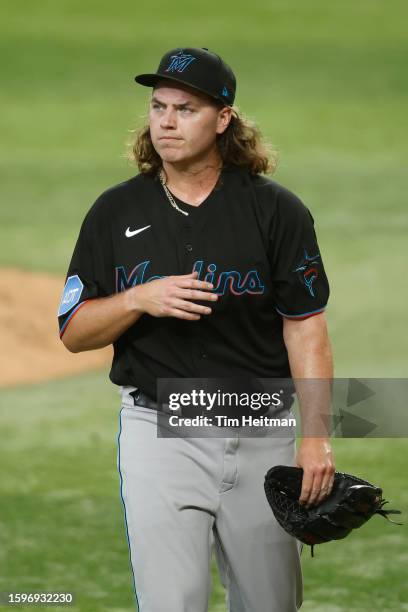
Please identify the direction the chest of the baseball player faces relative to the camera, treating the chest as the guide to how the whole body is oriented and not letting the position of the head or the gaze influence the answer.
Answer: toward the camera
